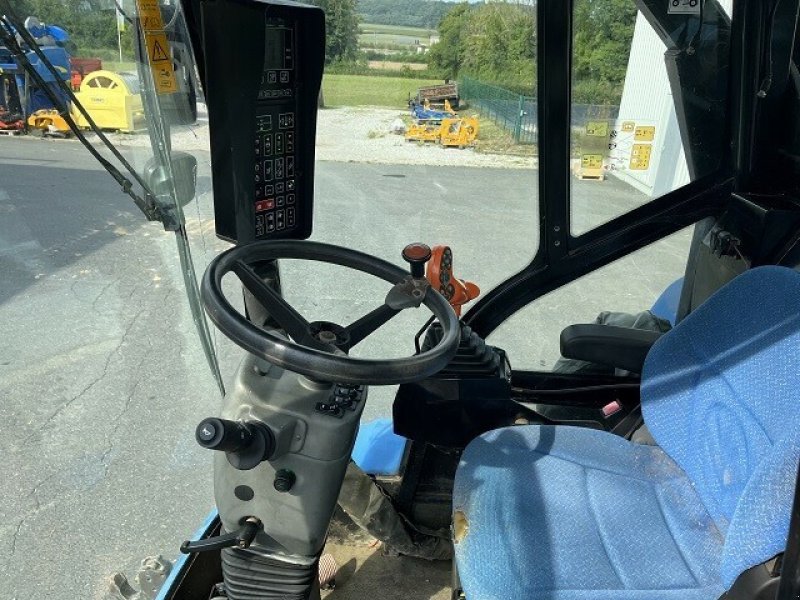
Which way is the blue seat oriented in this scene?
to the viewer's left

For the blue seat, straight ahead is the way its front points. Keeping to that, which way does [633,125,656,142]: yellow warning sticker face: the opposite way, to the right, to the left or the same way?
to the left

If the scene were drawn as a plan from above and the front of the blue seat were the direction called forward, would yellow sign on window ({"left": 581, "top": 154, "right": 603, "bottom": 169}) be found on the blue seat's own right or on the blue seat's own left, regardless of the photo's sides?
on the blue seat's own right
